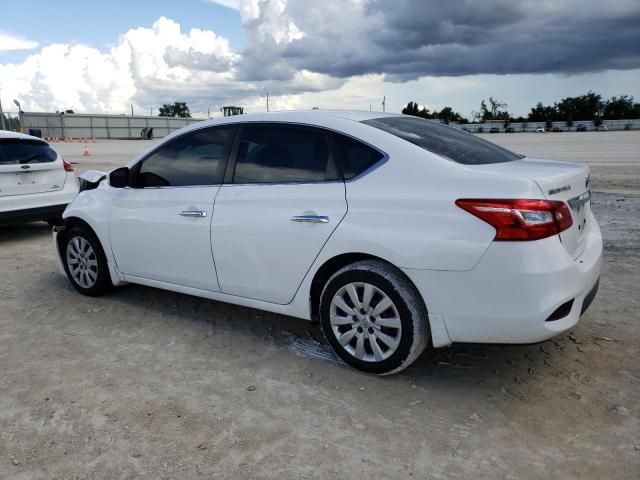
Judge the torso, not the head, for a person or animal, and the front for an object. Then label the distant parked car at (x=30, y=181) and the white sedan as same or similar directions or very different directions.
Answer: same or similar directions

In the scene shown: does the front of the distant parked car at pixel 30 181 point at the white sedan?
no

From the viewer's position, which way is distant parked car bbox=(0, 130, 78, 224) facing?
facing away from the viewer

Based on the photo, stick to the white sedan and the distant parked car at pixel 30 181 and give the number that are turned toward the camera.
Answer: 0

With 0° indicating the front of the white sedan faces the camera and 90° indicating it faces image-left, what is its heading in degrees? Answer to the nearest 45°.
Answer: approximately 135°

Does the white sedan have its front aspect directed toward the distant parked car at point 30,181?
yes
